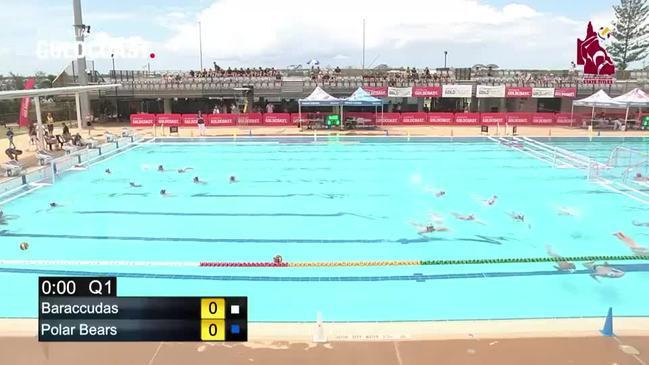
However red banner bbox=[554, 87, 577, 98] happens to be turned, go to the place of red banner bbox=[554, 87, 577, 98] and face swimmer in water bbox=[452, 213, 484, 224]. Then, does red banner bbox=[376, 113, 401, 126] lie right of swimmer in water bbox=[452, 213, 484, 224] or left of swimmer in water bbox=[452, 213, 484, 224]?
right

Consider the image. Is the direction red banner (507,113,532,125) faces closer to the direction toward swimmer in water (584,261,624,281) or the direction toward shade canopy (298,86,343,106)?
the swimmer in water

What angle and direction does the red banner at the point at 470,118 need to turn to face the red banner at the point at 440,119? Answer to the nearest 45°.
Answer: approximately 90° to its right

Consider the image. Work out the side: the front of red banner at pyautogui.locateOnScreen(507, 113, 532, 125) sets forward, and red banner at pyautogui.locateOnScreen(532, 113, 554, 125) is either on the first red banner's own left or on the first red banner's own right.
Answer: on the first red banner's own left

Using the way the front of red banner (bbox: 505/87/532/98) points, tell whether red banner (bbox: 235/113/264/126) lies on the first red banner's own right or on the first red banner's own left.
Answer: on the first red banner's own right

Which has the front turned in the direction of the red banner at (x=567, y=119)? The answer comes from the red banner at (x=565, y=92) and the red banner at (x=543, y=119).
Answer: the red banner at (x=565, y=92)

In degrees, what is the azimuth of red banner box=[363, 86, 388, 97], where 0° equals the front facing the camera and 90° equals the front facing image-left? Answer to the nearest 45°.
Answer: approximately 0°

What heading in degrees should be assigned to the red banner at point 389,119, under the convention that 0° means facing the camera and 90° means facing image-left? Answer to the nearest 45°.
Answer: approximately 0°

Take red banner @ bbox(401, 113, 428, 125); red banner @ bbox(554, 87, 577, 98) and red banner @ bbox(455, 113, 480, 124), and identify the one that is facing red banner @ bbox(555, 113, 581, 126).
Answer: red banner @ bbox(554, 87, 577, 98)

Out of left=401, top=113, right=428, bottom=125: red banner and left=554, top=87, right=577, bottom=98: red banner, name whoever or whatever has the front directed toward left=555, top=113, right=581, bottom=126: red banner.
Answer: left=554, top=87, right=577, bottom=98: red banner
